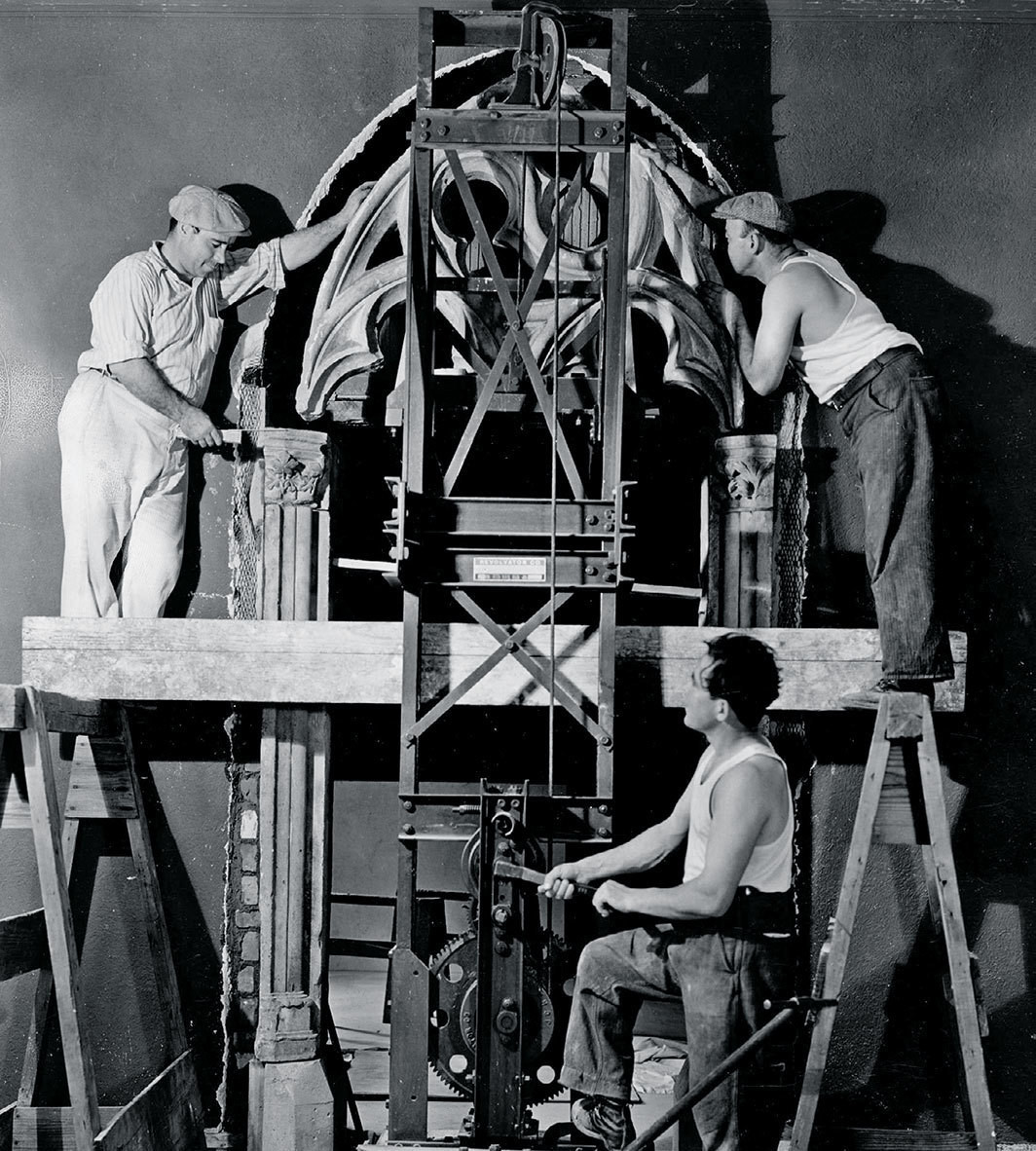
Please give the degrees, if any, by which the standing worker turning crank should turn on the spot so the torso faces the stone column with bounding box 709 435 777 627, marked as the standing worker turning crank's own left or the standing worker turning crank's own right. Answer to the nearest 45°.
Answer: approximately 90° to the standing worker turning crank's own right

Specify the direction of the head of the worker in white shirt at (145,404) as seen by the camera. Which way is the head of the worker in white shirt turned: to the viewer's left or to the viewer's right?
to the viewer's right

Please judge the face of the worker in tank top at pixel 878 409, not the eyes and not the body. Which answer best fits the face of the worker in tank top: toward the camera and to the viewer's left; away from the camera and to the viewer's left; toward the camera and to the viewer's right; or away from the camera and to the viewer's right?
away from the camera and to the viewer's left

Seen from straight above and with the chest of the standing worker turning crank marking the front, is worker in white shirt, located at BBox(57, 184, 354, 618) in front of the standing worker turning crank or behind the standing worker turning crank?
in front

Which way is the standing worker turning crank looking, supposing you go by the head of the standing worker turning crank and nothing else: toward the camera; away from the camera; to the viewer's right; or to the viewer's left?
to the viewer's left

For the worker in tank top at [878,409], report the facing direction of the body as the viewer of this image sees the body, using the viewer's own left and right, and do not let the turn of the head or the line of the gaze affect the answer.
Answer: facing to the left of the viewer

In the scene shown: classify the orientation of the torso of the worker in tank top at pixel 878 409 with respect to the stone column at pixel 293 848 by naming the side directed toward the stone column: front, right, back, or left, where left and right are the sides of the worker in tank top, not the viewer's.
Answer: front

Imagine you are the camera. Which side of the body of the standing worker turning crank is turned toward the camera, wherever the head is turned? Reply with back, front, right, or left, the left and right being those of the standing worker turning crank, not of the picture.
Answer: left

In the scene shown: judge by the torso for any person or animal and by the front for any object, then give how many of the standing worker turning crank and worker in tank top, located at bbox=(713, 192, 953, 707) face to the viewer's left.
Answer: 2
